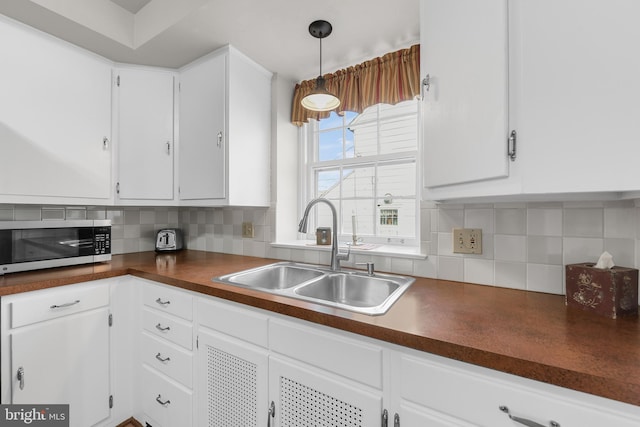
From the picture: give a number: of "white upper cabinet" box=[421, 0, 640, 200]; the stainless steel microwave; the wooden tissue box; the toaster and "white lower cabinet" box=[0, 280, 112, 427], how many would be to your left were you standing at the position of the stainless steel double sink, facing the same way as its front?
2

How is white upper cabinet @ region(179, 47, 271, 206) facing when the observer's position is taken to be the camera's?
facing the viewer and to the left of the viewer

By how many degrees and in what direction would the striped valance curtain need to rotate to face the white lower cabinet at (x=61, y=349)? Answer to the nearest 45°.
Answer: approximately 45° to its right

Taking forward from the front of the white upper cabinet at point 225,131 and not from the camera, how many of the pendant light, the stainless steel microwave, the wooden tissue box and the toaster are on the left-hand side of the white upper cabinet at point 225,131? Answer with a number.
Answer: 2

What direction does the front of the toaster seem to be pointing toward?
toward the camera

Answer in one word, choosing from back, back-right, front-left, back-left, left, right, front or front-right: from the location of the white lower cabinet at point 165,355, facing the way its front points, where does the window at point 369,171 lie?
back-left

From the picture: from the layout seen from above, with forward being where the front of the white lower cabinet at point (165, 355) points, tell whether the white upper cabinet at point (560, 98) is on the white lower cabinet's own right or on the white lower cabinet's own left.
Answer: on the white lower cabinet's own left

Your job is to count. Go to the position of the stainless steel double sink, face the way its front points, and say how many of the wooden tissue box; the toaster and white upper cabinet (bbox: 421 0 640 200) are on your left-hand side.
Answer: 2

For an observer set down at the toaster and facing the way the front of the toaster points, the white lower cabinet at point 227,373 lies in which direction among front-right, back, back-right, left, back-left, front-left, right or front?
front

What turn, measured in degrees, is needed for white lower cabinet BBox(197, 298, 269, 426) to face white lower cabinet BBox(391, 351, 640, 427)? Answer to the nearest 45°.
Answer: approximately 90° to its left
